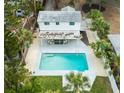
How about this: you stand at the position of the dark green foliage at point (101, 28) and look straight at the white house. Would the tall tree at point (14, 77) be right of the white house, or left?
left

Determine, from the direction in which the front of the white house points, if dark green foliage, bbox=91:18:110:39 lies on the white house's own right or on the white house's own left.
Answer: on the white house's own left

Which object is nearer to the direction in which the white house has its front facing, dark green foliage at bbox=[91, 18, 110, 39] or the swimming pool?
the swimming pool

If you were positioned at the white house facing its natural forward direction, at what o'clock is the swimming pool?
The swimming pool is roughly at 12 o'clock from the white house.

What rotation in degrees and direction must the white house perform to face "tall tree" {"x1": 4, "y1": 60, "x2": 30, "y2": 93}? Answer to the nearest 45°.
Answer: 0° — it already faces it

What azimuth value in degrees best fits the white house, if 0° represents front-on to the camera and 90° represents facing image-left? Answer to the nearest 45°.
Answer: approximately 0°
